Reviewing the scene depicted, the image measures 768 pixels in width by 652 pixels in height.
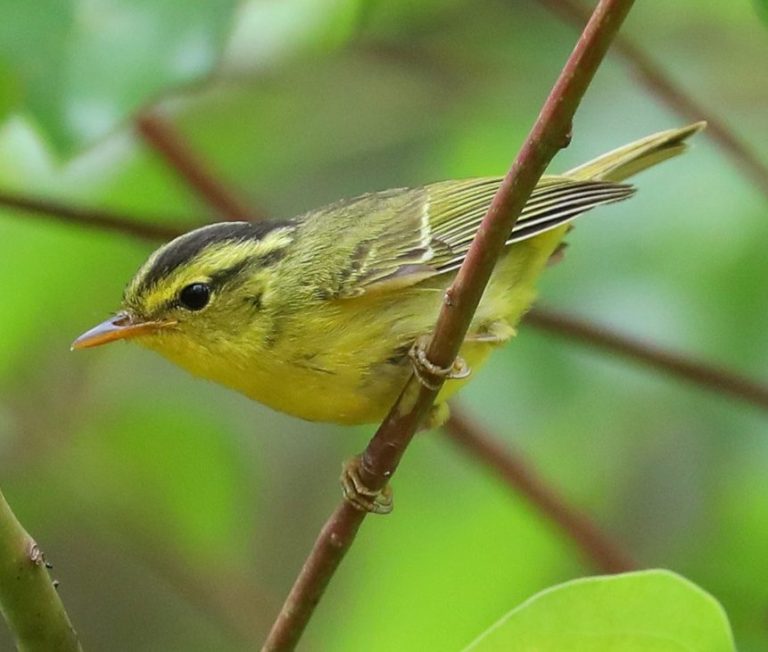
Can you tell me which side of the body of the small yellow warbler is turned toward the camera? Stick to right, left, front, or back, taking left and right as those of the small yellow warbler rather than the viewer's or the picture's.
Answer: left

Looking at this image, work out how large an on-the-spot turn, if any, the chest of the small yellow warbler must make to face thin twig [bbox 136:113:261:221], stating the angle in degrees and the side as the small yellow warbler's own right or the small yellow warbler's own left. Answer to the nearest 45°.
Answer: approximately 45° to the small yellow warbler's own right

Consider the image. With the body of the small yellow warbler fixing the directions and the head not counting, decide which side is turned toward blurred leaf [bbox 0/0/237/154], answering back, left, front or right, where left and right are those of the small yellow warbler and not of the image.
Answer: right

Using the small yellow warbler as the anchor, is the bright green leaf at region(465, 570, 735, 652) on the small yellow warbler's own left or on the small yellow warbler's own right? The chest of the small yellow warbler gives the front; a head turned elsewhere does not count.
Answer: on the small yellow warbler's own left

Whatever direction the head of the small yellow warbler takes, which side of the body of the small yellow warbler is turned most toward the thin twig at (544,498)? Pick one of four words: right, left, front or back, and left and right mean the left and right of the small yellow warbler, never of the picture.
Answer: back

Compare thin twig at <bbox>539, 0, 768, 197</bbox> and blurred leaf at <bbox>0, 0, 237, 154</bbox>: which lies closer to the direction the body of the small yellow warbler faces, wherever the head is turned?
the blurred leaf

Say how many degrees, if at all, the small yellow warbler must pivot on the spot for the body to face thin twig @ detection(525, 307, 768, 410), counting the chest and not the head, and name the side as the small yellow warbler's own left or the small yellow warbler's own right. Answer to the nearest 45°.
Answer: approximately 180°
